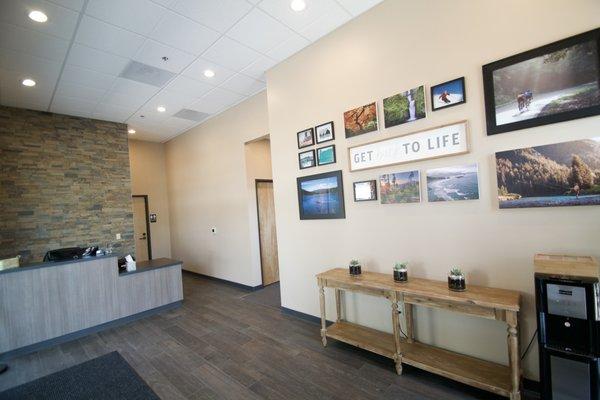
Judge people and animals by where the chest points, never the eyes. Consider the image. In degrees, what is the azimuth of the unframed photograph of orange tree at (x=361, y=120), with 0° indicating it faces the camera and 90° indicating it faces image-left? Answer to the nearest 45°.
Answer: approximately 45°

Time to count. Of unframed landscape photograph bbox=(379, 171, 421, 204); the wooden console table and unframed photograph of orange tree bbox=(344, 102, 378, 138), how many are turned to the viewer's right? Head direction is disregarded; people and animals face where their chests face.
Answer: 0

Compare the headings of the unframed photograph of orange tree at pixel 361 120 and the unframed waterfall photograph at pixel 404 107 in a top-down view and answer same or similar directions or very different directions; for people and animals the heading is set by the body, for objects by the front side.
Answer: same or similar directions

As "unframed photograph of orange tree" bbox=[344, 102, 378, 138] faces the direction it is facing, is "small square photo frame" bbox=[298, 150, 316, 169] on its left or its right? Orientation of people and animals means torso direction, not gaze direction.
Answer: on its right

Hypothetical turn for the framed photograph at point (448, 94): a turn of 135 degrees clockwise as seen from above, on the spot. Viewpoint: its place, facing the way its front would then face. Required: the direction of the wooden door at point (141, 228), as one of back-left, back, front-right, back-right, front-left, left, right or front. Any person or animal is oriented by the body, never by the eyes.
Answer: left

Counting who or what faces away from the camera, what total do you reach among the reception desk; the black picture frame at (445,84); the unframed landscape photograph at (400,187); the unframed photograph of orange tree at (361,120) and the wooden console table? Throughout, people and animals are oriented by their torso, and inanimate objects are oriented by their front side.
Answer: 0

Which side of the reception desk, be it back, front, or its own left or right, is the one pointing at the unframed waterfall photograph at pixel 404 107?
front

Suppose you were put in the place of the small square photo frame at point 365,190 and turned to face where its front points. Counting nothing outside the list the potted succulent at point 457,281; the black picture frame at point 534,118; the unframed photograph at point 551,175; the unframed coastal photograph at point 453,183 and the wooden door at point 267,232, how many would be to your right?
1

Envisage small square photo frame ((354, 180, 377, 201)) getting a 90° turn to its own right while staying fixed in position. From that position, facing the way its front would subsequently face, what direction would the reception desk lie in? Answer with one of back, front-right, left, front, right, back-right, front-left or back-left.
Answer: front-left

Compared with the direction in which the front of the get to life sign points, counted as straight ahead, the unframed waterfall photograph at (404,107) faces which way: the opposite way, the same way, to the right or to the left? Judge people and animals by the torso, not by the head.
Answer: the same way

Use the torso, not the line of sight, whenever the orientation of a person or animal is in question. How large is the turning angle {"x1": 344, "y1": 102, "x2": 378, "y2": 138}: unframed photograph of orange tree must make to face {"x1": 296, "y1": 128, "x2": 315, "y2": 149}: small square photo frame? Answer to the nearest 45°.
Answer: approximately 90° to its right

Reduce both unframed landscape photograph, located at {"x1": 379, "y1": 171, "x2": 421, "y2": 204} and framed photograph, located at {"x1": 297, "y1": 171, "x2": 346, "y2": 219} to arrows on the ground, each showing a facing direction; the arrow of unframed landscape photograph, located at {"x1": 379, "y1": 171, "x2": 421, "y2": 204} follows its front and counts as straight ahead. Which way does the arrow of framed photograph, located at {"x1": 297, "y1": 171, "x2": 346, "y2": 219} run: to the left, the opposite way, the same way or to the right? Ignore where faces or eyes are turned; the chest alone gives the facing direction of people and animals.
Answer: the same way

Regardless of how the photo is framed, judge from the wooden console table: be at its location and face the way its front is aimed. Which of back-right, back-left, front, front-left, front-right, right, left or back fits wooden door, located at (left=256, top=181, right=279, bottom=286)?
right

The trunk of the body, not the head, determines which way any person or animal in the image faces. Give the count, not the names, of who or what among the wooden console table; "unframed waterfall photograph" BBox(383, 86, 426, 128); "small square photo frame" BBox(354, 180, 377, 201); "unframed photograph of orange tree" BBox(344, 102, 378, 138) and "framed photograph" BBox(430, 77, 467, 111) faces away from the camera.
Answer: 0

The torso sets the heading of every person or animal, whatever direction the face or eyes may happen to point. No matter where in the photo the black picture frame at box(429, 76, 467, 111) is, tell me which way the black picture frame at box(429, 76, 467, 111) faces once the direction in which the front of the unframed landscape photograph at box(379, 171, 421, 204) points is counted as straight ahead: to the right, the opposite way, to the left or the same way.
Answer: the same way

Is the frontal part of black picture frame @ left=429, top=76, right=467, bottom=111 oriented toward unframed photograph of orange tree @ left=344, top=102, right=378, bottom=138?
no
